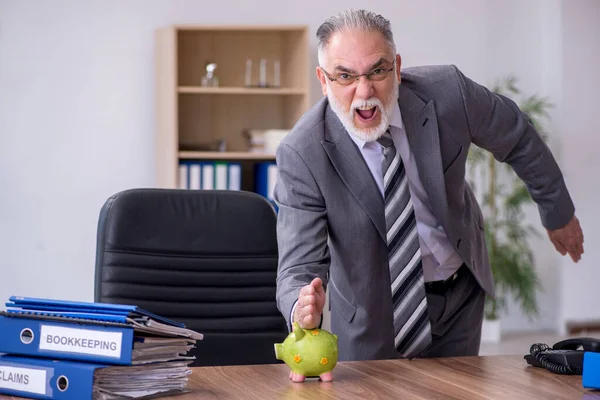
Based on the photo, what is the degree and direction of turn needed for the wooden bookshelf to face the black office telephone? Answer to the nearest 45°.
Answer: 0° — it already faces it

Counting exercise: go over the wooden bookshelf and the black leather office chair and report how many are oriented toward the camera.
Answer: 2

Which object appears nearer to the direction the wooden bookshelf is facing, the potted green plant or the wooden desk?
the wooden desk

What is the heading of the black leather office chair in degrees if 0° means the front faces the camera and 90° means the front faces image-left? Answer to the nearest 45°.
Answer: approximately 0°

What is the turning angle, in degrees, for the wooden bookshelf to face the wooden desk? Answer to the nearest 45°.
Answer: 0° — it already faces it

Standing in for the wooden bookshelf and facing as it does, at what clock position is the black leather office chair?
The black leather office chair is roughly at 12 o'clock from the wooden bookshelf.

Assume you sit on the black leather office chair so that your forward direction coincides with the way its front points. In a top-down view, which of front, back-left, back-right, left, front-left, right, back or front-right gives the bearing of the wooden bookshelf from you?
back

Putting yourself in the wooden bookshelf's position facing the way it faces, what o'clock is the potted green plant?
The potted green plant is roughly at 9 o'clock from the wooden bookshelf.
